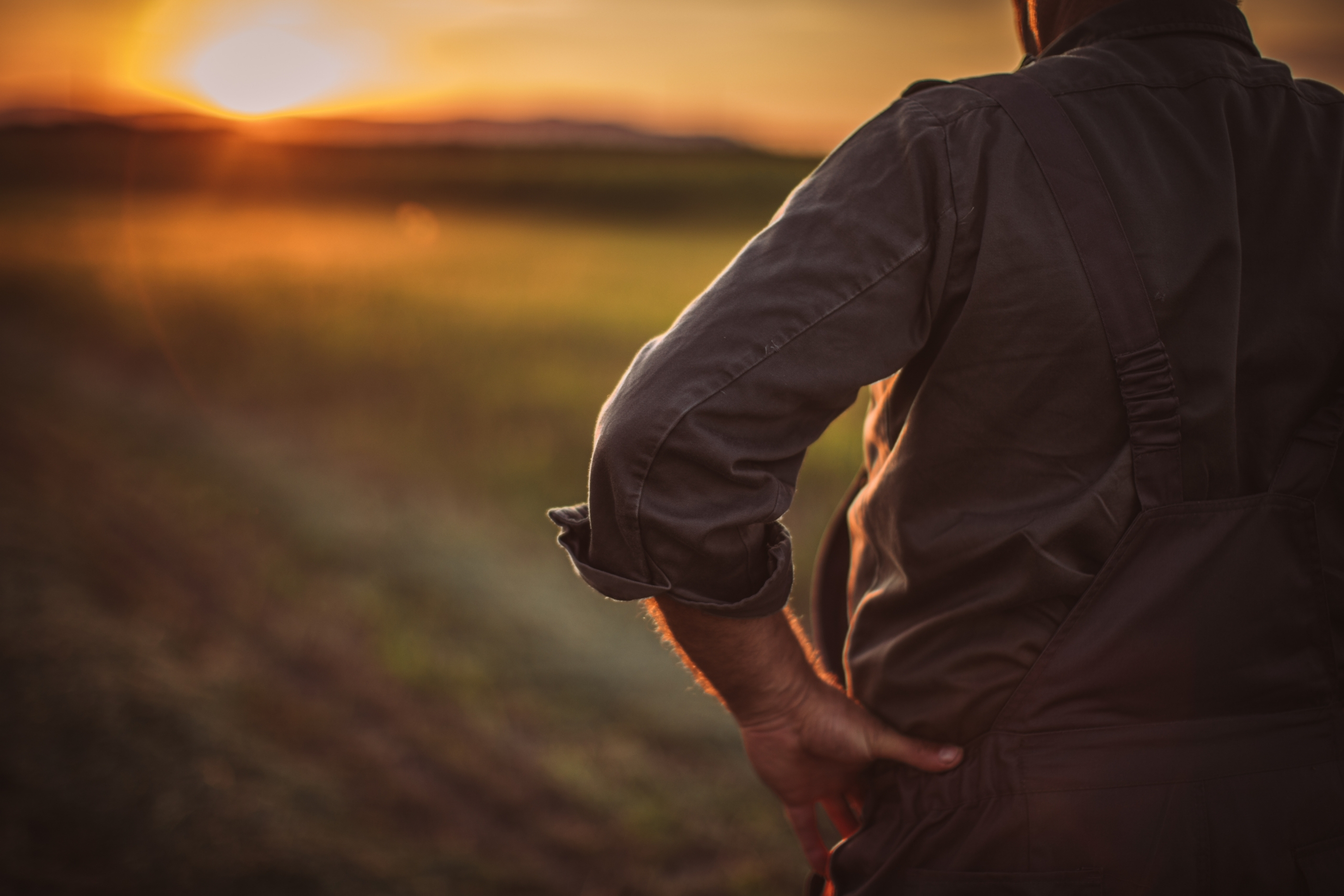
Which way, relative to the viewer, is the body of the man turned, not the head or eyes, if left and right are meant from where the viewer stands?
facing away from the viewer and to the left of the viewer
